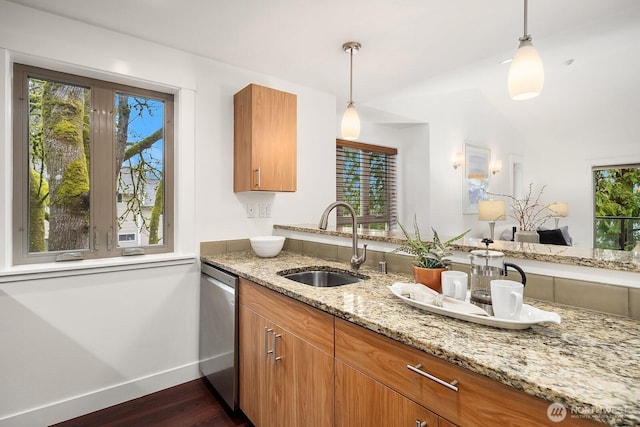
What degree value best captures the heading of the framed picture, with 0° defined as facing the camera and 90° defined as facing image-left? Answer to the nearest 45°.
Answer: approximately 315°

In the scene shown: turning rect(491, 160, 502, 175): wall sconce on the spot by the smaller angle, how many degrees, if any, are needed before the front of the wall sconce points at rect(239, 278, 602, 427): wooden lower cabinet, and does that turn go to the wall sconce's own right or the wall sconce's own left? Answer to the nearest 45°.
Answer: approximately 45° to the wall sconce's own right

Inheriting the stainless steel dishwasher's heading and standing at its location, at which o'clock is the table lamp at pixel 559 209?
The table lamp is roughly at 7 o'clock from the stainless steel dishwasher.

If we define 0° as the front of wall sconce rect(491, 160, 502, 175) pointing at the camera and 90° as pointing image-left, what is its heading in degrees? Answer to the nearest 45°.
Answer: approximately 315°

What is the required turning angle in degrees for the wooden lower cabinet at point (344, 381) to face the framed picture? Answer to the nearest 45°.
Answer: approximately 135° to its right

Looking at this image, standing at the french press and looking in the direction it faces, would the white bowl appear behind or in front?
in front

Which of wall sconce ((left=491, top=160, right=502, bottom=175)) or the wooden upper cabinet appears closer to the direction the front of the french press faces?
the wooden upper cabinet

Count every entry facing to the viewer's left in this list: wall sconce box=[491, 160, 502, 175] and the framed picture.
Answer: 0

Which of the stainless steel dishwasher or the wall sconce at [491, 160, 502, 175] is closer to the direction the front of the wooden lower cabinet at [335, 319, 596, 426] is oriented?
the stainless steel dishwasher
